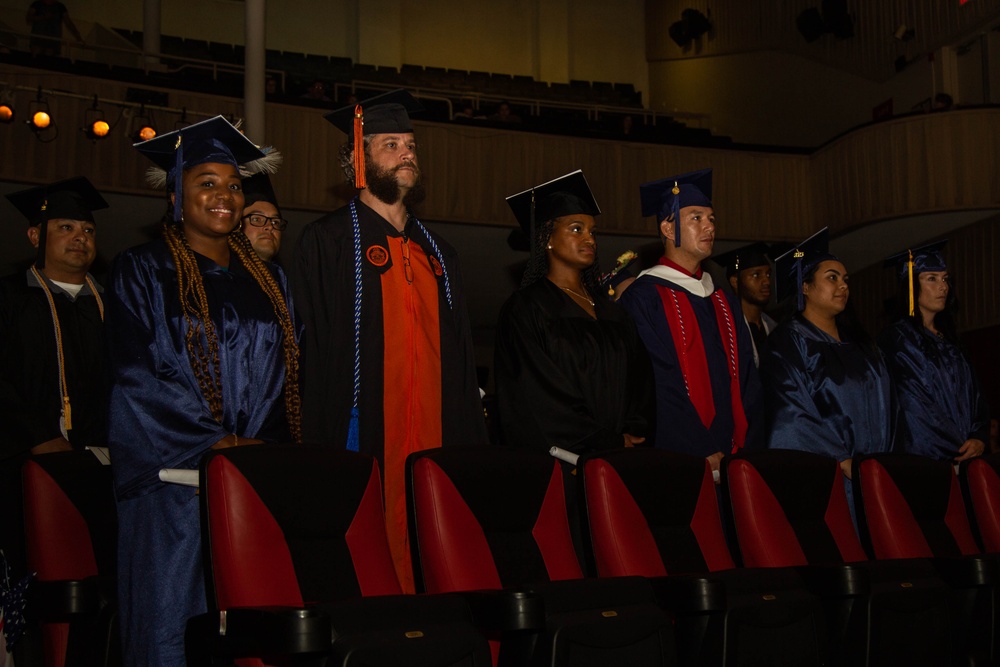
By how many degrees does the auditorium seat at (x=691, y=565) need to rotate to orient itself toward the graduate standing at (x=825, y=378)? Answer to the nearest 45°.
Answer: approximately 135° to its left

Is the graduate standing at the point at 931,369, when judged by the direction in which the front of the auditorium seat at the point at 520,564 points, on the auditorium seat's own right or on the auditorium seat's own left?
on the auditorium seat's own left

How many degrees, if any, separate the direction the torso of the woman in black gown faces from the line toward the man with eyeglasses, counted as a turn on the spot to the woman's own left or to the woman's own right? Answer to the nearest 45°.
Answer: approximately 135° to the woman's own right

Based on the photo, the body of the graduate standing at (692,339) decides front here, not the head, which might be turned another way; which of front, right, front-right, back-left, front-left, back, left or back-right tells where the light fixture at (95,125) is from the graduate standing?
back

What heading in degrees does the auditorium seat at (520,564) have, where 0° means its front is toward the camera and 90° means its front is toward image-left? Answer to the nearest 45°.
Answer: approximately 315°

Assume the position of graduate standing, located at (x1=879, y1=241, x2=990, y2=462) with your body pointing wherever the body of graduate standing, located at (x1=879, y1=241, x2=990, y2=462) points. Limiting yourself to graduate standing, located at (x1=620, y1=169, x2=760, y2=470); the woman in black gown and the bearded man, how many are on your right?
3

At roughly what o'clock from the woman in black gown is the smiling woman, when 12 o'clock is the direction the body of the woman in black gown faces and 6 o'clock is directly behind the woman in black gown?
The smiling woman is roughly at 3 o'clock from the woman in black gown.

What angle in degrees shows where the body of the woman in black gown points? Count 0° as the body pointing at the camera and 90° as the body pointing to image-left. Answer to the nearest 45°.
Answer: approximately 315°
